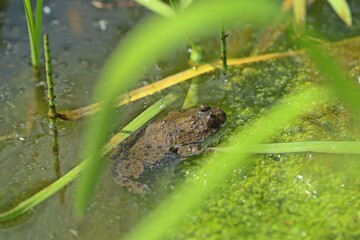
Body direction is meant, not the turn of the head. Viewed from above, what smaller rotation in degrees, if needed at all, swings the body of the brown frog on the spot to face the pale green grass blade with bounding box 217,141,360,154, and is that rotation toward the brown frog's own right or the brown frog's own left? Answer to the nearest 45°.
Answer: approximately 90° to the brown frog's own right

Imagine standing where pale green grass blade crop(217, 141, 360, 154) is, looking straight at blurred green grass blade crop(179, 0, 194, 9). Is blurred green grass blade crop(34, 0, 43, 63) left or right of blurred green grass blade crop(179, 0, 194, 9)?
left

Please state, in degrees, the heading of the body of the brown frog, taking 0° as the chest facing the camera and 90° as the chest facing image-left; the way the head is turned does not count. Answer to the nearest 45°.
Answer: approximately 225°
